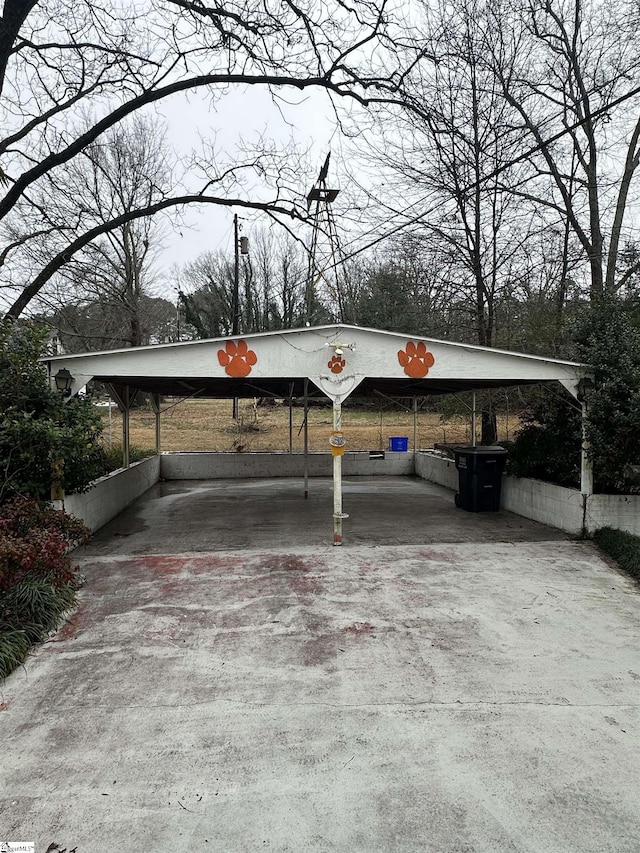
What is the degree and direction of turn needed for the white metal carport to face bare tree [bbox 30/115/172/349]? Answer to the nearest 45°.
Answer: approximately 135° to its right

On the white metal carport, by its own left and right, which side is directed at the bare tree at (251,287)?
back

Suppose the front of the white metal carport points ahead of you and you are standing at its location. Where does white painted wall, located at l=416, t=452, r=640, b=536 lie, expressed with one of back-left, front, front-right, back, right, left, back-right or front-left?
left

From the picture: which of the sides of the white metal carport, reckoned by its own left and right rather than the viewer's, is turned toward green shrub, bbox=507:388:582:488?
left

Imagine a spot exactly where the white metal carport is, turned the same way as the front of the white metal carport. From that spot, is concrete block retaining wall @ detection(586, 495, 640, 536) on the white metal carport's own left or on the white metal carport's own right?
on the white metal carport's own left

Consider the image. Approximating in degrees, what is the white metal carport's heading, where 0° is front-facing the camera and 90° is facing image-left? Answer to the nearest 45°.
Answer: approximately 0°
